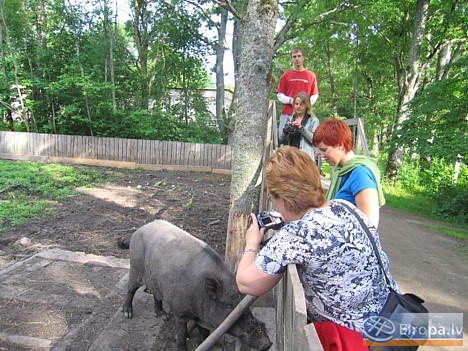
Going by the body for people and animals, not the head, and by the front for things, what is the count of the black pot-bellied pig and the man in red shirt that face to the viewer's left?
0

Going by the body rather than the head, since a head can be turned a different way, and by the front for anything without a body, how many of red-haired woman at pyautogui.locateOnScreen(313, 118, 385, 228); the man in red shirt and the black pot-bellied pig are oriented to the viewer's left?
1

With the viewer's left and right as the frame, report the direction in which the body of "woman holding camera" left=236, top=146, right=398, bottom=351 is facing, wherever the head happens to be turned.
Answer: facing away from the viewer and to the left of the viewer

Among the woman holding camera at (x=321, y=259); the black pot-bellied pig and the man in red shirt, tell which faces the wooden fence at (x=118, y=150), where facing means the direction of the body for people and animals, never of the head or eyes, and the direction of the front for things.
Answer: the woman holding camera

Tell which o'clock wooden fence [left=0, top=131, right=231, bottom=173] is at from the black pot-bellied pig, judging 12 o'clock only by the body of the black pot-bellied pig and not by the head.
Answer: The wooden fence is roughly at 7 o'clock from the black pot-bellied pig.

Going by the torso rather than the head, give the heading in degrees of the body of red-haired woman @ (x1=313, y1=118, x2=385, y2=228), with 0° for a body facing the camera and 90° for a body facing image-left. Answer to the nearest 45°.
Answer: approximately 90°

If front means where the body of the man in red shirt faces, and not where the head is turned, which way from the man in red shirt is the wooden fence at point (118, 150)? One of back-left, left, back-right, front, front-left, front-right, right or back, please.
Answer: back-right

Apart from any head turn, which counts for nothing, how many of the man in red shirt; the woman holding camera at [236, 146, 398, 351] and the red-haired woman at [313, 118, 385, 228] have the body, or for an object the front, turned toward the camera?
1

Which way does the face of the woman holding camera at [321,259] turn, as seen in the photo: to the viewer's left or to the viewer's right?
to the viewer's left

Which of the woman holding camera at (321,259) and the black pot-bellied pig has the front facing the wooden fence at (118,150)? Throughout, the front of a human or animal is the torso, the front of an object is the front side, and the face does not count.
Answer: the woman holding camera

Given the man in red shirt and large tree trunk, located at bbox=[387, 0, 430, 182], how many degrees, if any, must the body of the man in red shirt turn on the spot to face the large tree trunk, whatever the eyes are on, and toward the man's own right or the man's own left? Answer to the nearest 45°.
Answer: approximately 135° to the man's own left

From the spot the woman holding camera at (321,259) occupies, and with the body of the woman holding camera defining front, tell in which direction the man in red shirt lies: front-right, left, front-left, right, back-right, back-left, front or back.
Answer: front-right

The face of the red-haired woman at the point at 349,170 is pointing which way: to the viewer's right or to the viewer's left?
to the viewer's left
